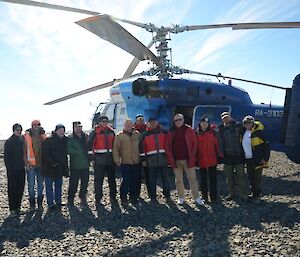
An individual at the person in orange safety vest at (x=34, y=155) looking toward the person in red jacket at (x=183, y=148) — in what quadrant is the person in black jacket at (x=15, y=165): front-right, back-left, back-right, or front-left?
back-right

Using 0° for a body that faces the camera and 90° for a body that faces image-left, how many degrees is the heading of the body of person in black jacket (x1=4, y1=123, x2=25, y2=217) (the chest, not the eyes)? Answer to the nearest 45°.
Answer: approximately 315°

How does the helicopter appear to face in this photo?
to the viewer's left

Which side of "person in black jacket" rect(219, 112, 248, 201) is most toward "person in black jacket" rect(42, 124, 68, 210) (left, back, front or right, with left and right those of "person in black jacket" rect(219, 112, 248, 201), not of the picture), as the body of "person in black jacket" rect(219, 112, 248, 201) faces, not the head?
right

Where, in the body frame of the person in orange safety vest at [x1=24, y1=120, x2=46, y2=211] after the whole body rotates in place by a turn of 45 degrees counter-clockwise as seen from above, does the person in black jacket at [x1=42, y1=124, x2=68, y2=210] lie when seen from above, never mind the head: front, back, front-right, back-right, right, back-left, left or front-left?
front

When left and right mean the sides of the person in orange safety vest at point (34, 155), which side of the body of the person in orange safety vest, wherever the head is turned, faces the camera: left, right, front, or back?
front

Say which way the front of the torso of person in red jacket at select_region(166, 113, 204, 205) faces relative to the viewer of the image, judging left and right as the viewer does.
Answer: facing the viewer

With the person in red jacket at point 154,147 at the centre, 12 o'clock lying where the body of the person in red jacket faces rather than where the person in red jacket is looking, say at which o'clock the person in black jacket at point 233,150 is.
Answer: The person in black jacket is roughly at 9 o'clock from the person in red jacket.

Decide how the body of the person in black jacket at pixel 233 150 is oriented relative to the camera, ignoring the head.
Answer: toward the camera

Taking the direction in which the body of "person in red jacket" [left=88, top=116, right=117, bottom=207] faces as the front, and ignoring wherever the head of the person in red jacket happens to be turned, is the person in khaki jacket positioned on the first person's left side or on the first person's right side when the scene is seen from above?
on the first person's left side
